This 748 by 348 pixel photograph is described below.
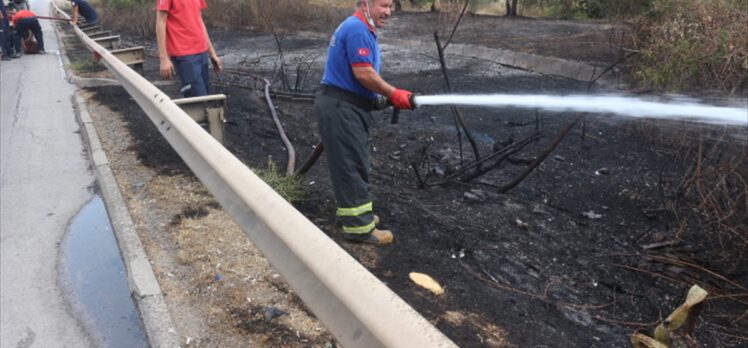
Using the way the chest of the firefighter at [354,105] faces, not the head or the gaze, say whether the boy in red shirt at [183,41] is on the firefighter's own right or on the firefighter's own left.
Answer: on the firefighter's own left

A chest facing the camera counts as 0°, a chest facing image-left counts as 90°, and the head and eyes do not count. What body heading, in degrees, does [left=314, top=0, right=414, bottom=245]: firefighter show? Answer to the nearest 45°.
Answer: approximately 270°

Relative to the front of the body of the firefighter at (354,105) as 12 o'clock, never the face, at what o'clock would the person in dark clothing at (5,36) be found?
The person in dark clothing is roughly at 8 o'clock from the firefighter.

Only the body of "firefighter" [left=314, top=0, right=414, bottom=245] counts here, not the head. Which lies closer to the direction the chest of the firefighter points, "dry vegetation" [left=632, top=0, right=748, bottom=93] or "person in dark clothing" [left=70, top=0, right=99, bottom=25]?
the dry vegetation

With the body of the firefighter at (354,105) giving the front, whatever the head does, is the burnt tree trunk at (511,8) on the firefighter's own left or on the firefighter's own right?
on the firefighter's own left

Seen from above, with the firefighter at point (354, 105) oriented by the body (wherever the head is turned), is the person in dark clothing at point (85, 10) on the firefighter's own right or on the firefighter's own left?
on the firefighter's own left

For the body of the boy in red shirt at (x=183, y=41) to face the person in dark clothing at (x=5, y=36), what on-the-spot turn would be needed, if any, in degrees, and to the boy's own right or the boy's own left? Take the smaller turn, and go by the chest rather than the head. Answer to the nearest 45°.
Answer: approximately 135° to the boy's own left

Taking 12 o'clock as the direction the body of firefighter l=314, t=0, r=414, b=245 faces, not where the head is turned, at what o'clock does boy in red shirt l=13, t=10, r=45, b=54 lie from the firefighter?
The boy in red shirt is roughly at 8 o'clock from the firefighter.
